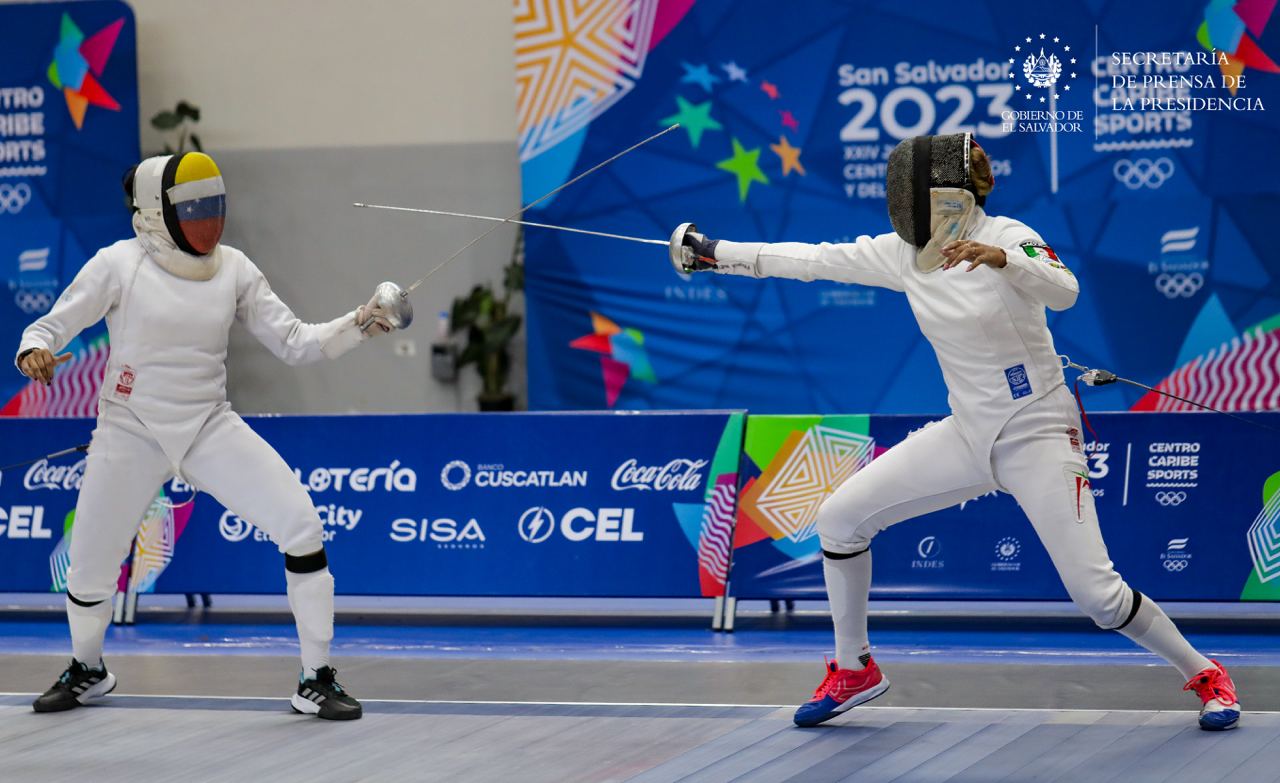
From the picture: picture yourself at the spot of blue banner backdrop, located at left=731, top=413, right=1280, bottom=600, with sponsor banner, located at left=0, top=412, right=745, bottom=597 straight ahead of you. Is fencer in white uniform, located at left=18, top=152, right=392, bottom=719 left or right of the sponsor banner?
left

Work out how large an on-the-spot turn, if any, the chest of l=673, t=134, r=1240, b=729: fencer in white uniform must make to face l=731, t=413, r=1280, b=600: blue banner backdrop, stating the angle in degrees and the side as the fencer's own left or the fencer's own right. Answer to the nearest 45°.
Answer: approximately 135° to the fencer's own right

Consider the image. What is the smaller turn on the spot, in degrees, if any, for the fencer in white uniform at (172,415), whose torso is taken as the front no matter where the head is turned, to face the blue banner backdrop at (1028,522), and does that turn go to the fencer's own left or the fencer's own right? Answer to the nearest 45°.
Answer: approximately 45° to the fencer's own left

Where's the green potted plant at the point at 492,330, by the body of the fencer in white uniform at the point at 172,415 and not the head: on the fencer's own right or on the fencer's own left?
on the fencer's own left

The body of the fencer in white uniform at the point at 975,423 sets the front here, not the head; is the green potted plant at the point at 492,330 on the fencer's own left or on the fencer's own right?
on the fencer's own right

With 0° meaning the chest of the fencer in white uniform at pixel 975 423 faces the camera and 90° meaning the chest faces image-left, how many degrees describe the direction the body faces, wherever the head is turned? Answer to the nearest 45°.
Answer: approximately 45°

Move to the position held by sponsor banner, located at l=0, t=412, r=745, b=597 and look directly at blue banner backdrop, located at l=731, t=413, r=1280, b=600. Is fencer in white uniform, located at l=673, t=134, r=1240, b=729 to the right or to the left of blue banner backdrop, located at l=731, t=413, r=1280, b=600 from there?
right

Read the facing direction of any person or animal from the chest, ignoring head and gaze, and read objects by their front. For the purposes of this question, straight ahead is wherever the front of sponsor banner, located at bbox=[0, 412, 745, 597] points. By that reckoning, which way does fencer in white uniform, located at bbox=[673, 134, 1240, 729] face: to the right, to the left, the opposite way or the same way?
to the right

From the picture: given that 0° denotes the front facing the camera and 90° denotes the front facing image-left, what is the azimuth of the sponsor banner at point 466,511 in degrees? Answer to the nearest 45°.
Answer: approximately 0°

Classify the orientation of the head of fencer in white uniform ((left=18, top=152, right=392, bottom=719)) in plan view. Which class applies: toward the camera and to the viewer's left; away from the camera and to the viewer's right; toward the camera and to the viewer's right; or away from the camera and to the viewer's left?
toward the camera and to the viewer's right
